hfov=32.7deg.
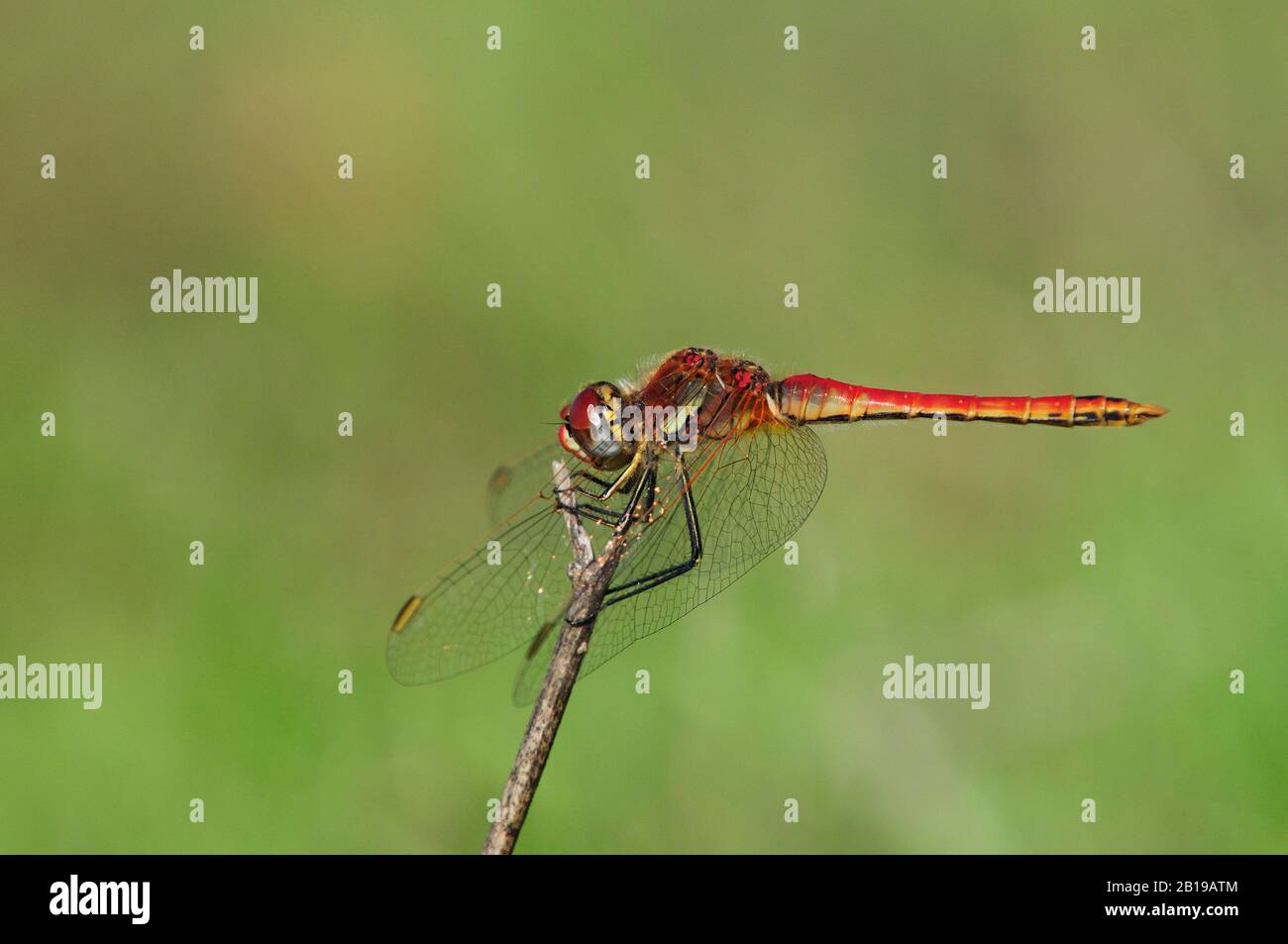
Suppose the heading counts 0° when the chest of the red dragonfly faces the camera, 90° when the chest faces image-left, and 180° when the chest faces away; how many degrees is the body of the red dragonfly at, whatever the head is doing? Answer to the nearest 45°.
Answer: approximately 90°
